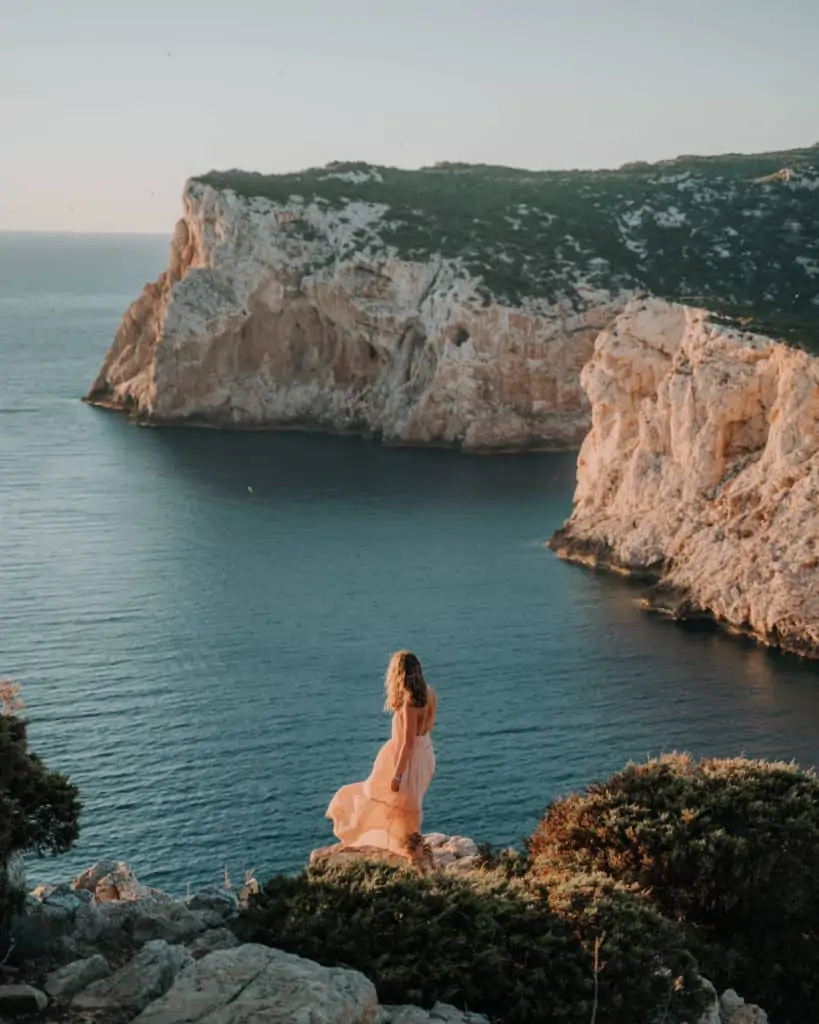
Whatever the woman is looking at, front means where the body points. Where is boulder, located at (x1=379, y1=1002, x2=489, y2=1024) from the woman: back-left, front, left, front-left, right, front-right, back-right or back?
back-left

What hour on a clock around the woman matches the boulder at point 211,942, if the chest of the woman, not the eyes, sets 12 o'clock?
The boulder is roughly at 9 o'clock from the woman.

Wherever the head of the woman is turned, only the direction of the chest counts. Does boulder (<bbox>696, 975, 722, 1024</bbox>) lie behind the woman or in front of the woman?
behind

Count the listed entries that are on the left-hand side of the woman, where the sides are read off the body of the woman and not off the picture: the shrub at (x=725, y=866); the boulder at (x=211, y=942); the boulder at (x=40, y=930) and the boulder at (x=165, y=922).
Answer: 3

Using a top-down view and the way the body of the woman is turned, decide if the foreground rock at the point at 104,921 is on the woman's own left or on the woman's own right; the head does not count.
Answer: on the woman's own left

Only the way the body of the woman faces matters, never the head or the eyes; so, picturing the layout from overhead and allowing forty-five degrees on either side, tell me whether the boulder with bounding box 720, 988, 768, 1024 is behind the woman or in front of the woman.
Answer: behind

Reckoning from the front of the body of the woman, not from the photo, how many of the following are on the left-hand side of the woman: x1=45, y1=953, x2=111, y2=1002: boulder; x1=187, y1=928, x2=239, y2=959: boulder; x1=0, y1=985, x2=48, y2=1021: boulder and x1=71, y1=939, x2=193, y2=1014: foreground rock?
4

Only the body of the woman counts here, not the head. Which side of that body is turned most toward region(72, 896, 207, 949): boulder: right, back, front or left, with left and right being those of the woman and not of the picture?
left

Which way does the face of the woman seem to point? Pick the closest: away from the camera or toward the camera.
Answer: away from the camera

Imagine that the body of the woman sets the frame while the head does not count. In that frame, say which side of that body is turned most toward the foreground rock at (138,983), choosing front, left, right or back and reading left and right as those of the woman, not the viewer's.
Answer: left

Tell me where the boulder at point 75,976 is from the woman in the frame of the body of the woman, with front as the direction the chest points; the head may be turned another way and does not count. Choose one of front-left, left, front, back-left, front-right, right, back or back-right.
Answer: left

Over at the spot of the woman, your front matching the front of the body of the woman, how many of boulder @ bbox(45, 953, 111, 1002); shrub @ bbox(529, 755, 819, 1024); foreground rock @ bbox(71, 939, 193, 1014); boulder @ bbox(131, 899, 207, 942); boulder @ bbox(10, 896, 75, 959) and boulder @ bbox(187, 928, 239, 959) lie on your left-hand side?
5

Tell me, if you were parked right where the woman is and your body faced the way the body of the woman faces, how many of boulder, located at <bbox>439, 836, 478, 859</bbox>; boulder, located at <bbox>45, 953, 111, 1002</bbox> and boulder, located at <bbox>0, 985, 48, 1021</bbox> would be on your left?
2

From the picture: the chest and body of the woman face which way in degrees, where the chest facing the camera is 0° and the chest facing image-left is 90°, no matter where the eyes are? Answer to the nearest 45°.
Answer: approximately 135°
